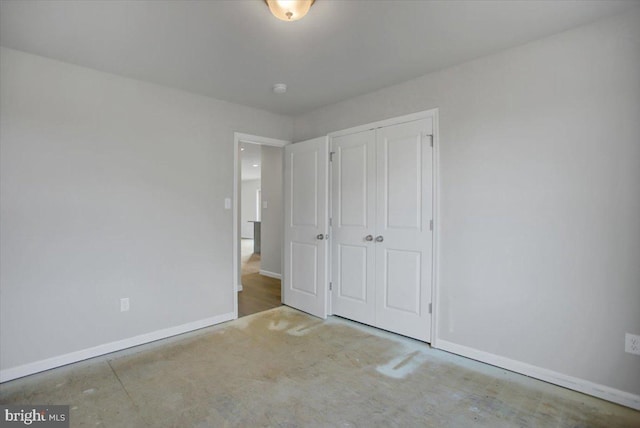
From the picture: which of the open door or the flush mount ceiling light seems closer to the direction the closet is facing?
the flush mount ceiling light

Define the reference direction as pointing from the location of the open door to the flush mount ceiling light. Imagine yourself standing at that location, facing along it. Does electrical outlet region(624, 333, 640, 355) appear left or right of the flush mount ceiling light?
left

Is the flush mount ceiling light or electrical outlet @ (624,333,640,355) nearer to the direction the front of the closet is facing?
the flush mount ceiling light

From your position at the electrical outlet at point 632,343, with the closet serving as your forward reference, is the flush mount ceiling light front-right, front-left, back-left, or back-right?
front-left

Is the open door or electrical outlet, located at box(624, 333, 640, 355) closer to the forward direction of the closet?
the open door

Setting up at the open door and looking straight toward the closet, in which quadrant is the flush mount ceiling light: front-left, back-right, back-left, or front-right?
front-right

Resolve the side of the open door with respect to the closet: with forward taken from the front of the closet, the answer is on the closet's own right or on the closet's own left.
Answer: on the closet's own right

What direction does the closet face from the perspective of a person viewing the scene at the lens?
facing the viewer and to the left of the viewer

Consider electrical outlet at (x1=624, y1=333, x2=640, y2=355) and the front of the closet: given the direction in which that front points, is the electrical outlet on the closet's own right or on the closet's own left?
on the closet's own left

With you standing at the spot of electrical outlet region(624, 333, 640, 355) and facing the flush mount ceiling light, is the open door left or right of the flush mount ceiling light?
right

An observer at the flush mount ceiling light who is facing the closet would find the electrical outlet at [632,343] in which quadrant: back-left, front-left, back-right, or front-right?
front-right
